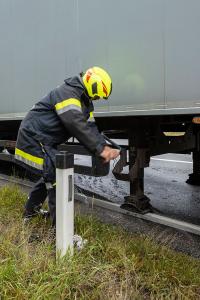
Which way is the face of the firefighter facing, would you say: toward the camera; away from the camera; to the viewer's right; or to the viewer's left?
to the viewer's right

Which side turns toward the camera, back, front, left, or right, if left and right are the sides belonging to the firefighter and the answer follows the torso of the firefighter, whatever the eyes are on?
right

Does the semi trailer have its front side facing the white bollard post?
no

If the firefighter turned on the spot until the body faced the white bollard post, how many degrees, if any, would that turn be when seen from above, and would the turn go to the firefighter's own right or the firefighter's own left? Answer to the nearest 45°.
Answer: approximately 90° to the firefighter's own right
